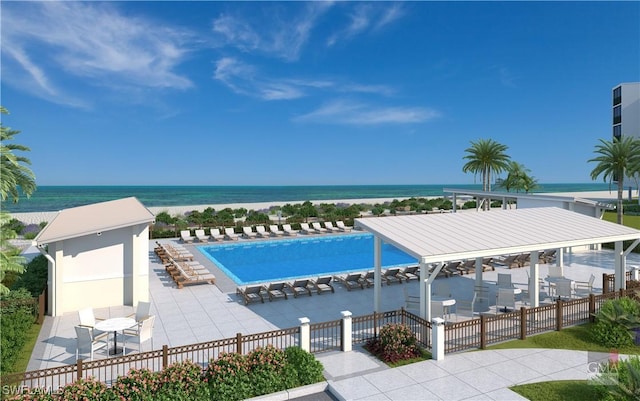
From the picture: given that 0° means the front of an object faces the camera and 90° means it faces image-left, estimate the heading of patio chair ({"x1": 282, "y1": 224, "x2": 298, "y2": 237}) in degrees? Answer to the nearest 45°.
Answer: approximately 315°

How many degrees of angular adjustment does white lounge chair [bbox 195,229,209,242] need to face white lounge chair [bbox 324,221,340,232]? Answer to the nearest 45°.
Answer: approximately 45° to its left

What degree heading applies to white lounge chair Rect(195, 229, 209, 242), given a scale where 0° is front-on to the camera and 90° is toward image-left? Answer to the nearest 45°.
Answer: approximately 315°

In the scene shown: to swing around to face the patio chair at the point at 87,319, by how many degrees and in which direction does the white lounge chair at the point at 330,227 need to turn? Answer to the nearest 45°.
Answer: approximately 45° to its right

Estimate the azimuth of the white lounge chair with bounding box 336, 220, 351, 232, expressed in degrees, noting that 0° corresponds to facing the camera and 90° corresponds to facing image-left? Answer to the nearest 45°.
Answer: approximately 315°

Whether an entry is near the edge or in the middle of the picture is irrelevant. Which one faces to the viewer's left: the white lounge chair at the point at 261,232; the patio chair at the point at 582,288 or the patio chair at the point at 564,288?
the patio chair at the point at 582,288

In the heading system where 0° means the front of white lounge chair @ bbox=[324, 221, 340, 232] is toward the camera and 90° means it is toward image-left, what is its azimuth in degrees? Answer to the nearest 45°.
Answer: approximately 315°

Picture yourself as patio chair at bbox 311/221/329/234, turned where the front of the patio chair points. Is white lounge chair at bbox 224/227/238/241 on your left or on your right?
on your right

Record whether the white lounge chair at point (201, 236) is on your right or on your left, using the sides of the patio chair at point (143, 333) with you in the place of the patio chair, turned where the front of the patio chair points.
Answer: on your right
